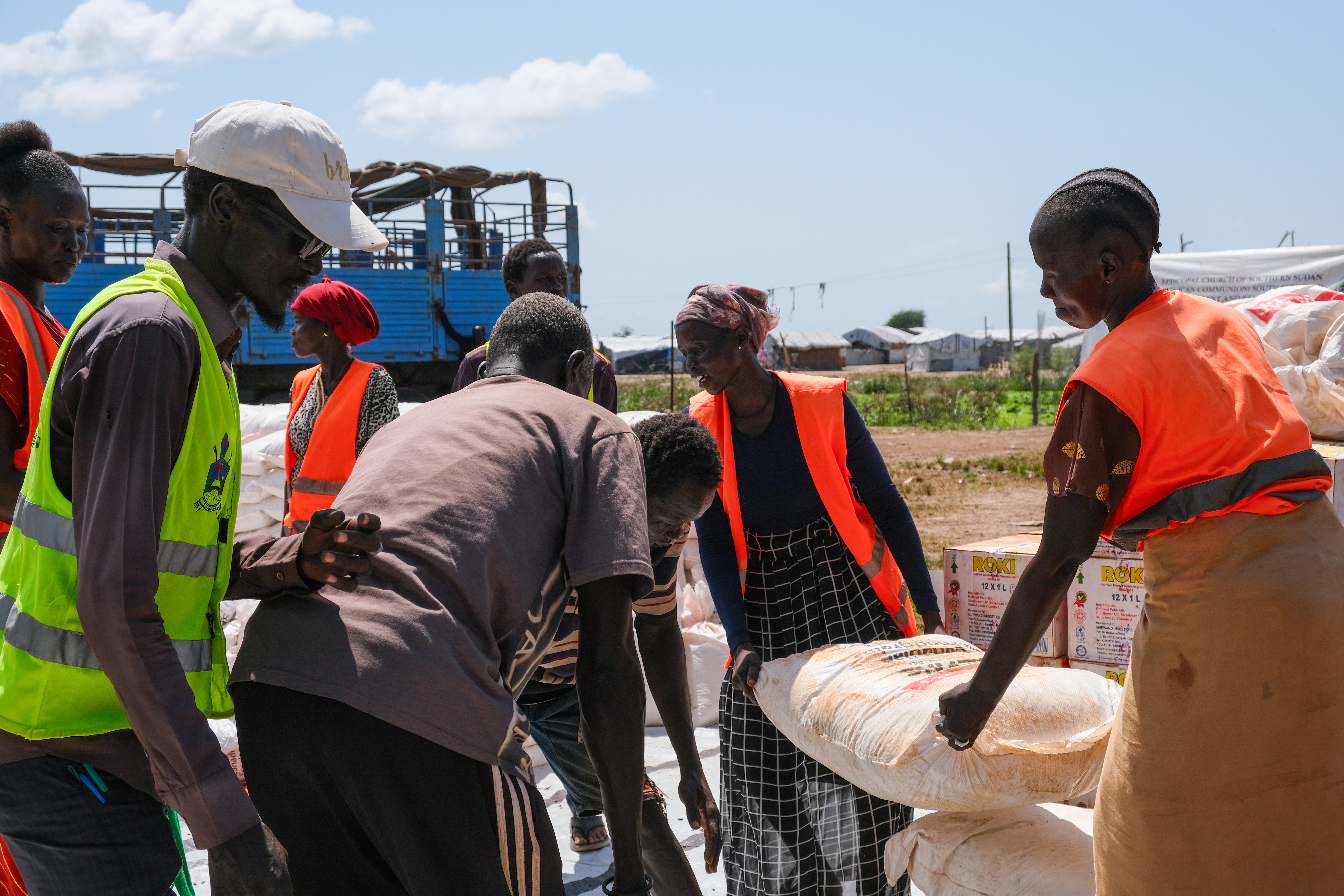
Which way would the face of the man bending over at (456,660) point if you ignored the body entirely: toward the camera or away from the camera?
away from the camera

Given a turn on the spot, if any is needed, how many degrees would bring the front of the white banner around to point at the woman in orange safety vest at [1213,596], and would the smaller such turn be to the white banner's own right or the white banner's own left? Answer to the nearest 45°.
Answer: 0° — it already faces them

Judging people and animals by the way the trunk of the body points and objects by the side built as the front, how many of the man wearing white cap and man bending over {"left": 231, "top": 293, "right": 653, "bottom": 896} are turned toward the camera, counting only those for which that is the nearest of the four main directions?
0

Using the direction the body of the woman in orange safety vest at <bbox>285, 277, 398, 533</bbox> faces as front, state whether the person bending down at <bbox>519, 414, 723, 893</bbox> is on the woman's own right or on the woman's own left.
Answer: on the woman's own left

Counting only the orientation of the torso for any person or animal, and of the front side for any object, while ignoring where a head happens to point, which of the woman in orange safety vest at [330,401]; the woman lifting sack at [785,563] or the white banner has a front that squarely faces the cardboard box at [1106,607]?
the white banner

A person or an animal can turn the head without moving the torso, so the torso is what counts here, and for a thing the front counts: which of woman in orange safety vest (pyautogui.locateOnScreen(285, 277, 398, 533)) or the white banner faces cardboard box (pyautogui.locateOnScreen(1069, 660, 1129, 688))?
the white banner

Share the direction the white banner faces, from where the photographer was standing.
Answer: facing the viewer

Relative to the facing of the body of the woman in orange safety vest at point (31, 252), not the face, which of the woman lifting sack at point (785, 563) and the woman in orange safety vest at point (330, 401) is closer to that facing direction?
the woman lifting sack

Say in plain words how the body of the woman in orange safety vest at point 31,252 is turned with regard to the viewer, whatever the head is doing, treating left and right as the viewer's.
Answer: facing the viewer and to the right of the viewer

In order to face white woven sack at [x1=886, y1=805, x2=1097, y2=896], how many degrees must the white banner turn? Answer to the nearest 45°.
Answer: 0° — it already faces it

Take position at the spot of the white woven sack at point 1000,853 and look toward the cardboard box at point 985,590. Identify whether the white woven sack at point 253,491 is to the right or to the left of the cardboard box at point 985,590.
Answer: left

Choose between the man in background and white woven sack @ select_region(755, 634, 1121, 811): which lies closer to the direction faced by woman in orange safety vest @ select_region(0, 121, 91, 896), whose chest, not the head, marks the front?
the white woven sack

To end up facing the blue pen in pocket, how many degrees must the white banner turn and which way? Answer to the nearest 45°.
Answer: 0° — it already faces it

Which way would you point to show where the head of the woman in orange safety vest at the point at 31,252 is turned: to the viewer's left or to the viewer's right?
to the viewer's right

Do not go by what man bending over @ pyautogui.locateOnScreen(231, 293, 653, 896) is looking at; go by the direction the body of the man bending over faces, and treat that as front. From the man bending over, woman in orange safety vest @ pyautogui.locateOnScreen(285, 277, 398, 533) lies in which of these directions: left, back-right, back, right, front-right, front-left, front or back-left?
front-left
